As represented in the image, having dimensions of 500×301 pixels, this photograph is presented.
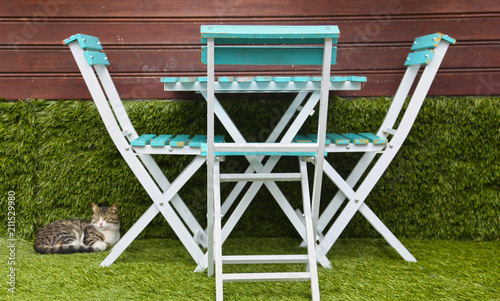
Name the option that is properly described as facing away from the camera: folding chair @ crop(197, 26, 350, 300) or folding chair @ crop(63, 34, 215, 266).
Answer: folding chair @ crop(197, 26, 350, 300)

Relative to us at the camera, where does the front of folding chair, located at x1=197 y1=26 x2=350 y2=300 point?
facing away from the viewer

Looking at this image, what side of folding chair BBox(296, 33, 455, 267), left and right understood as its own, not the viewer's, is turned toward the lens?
left

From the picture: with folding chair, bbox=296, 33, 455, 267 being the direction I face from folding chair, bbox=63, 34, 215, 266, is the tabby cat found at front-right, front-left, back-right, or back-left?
back-left

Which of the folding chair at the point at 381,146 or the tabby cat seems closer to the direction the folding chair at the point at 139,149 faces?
the folding chair

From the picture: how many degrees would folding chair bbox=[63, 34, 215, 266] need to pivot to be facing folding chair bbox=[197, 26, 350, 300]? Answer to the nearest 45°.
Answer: approximately 45° to its right

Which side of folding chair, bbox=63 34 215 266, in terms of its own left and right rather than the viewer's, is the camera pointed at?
right

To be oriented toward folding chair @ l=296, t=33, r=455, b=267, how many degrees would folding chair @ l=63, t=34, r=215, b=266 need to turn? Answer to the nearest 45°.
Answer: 0° — it already faces it

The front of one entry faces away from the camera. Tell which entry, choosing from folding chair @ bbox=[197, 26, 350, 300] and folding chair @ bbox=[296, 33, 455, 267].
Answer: folding chair @ bbox=[197, 26, 350, 300]

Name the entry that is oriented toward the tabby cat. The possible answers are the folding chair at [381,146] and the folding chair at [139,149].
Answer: the folding chair at [381,146]

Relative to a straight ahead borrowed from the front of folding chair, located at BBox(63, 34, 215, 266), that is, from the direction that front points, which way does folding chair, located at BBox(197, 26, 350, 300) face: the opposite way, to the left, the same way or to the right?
to the left

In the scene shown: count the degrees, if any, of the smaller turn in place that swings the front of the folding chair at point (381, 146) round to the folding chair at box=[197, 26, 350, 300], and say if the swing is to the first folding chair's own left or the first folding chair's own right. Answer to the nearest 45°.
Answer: approximately 45° to the first folding chair's own left

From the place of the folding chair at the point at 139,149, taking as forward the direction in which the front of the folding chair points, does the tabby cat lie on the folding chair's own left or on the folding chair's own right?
on the folding chair's own left

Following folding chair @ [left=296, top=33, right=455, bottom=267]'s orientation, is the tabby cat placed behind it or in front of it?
in front

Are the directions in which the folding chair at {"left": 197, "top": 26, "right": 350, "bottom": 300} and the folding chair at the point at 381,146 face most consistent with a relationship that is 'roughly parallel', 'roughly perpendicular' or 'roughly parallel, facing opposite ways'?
roughly perpendicular
